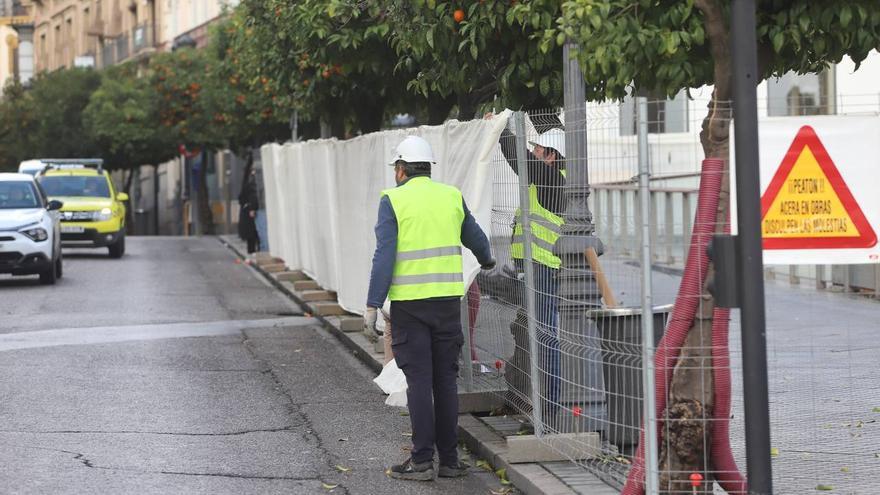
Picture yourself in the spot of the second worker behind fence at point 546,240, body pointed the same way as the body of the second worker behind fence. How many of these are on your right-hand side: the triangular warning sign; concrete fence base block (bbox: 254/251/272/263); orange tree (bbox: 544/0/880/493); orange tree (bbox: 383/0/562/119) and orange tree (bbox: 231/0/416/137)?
3

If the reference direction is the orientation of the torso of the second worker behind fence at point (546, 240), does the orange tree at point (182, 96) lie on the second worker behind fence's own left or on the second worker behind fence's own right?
on the second worker behind fence's own right

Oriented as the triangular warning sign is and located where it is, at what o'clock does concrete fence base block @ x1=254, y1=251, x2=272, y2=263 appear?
The concrete fence base block is roughly at 5 o'clock from the triangular warning sign.

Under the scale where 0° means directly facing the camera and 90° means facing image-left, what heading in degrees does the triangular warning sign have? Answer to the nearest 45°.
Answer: approximately 0°

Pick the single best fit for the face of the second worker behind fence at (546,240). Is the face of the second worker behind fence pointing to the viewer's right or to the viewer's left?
to the viewer's left

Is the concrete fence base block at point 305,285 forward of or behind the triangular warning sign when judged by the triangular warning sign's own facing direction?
behind

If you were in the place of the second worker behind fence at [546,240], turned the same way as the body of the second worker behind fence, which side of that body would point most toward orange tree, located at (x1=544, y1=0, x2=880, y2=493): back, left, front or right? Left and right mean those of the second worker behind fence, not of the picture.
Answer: left

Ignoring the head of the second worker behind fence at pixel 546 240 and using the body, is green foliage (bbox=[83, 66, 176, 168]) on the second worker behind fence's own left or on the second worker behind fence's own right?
on the second worker behind fence's own right

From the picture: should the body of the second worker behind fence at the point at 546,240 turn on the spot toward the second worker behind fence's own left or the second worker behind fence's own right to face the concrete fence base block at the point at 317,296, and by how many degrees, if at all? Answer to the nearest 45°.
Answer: approximately 90° to the second worker behind fence's own right
